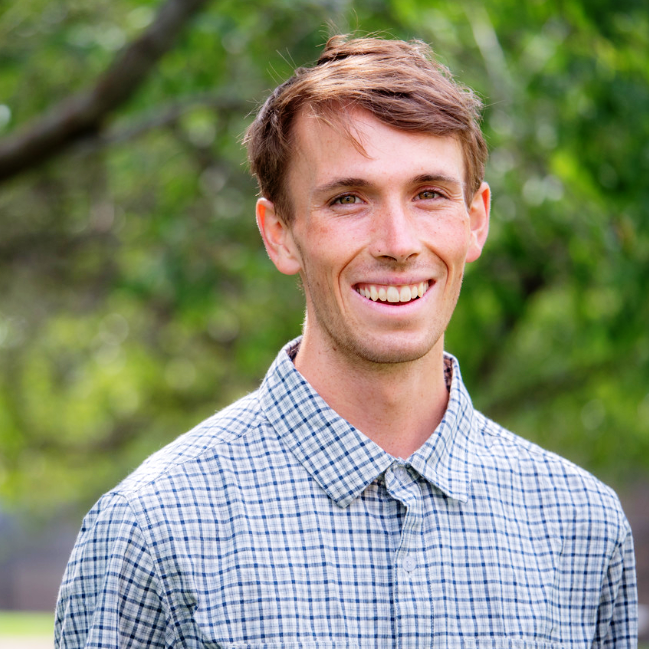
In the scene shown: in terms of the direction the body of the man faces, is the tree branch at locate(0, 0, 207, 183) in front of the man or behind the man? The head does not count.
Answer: behind

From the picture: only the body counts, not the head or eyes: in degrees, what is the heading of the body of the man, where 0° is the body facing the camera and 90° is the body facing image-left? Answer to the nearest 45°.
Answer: approximately 0°
